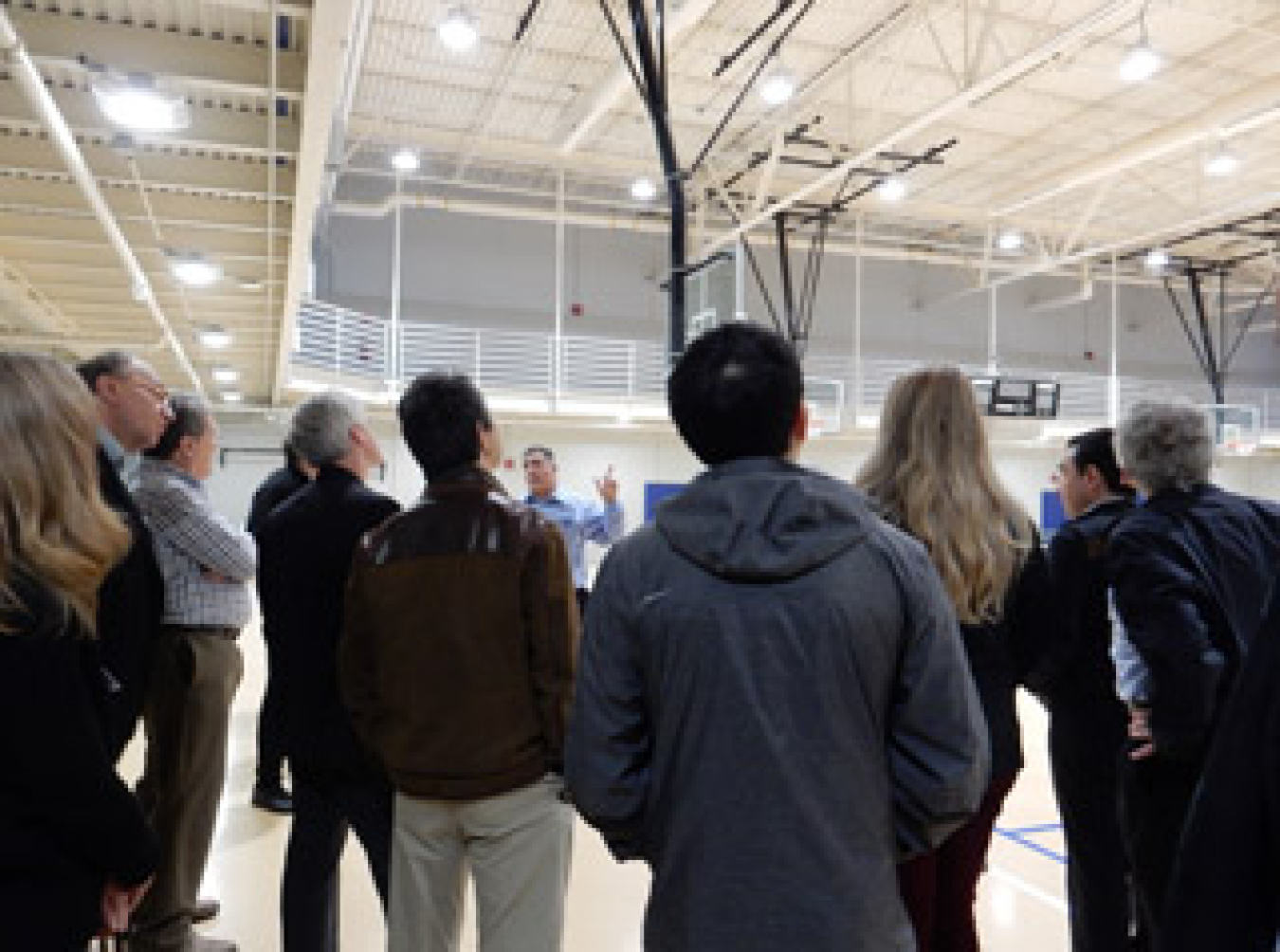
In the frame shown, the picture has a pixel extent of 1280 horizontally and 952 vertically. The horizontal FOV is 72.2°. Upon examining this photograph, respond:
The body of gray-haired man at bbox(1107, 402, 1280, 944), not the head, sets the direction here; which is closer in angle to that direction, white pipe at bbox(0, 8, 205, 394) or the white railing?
the white railing

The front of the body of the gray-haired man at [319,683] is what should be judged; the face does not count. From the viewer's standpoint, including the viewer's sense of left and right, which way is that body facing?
facing away from the viewer and to the right of the viewer

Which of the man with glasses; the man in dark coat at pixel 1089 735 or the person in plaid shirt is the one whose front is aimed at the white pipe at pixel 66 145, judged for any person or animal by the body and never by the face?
the man in dark coat

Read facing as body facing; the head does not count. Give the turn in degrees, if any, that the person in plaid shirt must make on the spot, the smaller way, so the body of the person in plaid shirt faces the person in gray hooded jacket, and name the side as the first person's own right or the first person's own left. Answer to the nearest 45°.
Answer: approximately 90° to the first person's own right

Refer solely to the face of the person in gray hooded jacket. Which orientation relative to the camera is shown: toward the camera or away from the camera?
away from the camera

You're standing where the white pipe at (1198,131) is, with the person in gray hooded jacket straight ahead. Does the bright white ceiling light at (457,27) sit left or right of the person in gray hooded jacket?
right

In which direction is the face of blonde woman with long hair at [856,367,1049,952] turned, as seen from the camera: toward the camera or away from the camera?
away from the camera

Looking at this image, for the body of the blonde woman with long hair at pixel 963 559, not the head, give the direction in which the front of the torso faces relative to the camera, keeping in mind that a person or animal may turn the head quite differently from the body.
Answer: away from the camera

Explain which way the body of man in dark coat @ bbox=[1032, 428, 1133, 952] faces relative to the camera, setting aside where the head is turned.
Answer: to the viewer's left

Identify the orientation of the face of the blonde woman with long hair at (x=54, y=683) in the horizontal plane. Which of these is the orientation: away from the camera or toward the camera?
away from the camera
